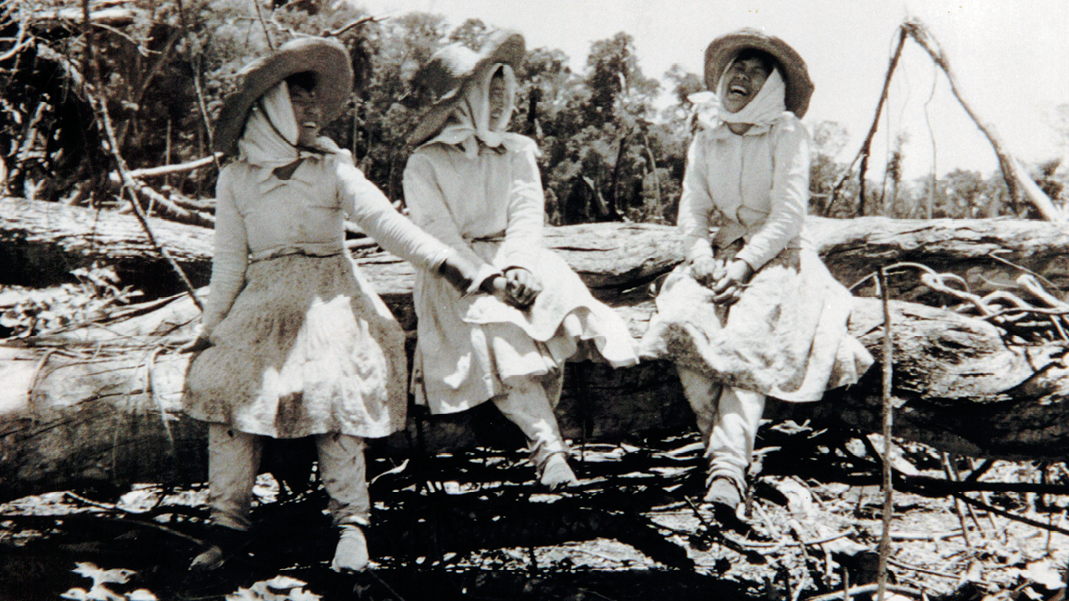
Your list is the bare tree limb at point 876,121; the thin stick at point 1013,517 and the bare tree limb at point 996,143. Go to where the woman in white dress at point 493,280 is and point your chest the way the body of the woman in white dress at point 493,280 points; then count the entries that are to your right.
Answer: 0

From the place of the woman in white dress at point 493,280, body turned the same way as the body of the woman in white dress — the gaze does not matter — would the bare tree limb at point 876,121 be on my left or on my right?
on my left

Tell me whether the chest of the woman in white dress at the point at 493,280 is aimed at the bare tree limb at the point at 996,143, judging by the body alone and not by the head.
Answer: no

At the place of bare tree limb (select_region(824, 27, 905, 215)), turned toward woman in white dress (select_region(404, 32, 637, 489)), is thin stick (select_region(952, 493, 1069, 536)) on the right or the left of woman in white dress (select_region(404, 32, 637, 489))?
left

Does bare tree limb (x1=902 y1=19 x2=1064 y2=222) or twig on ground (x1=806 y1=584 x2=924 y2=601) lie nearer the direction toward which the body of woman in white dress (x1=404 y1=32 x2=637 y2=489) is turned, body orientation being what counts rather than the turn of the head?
the twig on ground

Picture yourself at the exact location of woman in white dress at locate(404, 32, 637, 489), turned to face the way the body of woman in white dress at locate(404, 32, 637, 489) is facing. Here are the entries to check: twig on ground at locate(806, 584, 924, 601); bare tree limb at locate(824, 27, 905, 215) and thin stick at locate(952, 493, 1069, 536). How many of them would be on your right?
0

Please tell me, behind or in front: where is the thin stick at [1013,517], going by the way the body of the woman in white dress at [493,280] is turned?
in front

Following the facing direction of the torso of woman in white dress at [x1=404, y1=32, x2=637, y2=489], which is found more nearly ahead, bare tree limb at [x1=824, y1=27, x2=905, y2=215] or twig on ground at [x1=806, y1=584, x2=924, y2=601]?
the twig on ground

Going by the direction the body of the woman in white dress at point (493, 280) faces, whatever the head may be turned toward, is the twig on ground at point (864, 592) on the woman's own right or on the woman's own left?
on the woman's own left

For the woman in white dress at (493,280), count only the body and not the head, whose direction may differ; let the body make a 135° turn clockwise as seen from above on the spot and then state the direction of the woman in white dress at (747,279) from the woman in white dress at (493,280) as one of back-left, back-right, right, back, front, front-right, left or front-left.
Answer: back

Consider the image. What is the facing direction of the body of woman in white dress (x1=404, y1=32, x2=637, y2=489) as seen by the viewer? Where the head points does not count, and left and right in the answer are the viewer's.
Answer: facing the viewer and to the right of the viewer
